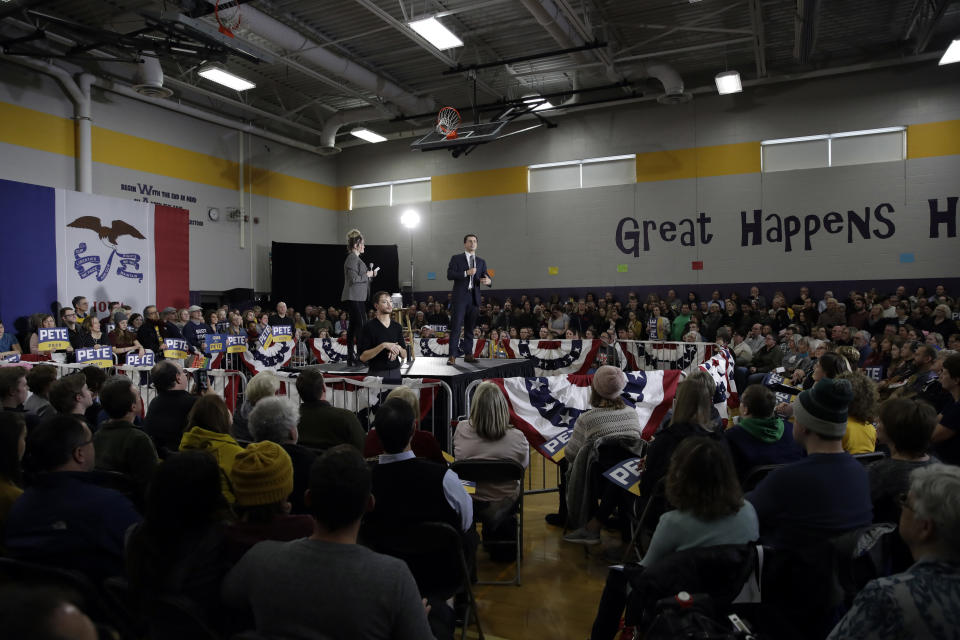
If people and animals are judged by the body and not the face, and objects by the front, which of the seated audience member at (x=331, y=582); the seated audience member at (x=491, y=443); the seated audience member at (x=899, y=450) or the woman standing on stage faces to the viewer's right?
the woman standing on stage

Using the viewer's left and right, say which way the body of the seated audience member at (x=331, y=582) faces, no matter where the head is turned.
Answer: facing away from the viewer

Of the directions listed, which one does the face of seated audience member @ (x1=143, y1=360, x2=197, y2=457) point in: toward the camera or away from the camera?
away from the camera

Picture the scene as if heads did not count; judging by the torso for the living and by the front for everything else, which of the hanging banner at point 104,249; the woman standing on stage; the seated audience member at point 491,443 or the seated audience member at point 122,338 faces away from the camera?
the seated audience member at point 491,443

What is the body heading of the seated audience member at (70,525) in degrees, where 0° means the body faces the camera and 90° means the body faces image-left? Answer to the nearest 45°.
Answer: approximately 225°

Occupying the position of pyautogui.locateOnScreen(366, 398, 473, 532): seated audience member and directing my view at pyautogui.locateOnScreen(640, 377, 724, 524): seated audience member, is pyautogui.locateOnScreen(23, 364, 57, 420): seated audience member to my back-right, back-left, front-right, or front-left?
back-left

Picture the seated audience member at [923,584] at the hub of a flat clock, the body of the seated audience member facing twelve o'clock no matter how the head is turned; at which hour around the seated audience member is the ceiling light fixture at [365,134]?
The ceiling light fixture is roughly at 12 o'clock from the seated audience member.

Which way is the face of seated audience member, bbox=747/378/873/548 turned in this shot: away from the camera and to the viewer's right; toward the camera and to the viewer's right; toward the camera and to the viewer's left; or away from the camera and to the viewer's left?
away from the camera and to the viewer's left

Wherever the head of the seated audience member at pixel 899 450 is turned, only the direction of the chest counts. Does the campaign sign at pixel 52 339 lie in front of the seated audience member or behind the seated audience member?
in front

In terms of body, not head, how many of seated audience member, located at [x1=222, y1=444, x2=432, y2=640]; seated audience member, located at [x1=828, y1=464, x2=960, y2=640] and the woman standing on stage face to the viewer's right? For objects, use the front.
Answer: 1

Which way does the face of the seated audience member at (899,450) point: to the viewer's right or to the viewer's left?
to the viewer's left

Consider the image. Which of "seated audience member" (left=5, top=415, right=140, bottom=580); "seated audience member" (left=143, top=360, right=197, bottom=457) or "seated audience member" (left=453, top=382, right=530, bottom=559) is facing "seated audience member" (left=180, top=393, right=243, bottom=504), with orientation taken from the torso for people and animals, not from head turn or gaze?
"seated audience member" (left=5, top=415, right=140, bottom=580)

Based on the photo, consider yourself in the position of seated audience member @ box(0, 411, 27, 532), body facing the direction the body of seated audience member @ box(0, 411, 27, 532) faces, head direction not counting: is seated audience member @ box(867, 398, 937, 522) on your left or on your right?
on your right

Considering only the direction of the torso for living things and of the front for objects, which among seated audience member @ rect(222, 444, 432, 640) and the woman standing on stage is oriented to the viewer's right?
the woman standing on stage

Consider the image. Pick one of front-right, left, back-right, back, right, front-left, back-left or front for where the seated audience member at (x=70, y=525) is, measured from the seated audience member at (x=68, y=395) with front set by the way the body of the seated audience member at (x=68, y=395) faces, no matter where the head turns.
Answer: back-right

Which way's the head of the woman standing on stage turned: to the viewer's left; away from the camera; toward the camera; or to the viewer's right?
to the viewer's right

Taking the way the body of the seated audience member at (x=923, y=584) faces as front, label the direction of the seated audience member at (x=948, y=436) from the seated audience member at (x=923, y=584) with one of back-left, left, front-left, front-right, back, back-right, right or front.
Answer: front-right

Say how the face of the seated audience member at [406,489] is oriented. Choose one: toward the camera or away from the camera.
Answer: away from the camera
